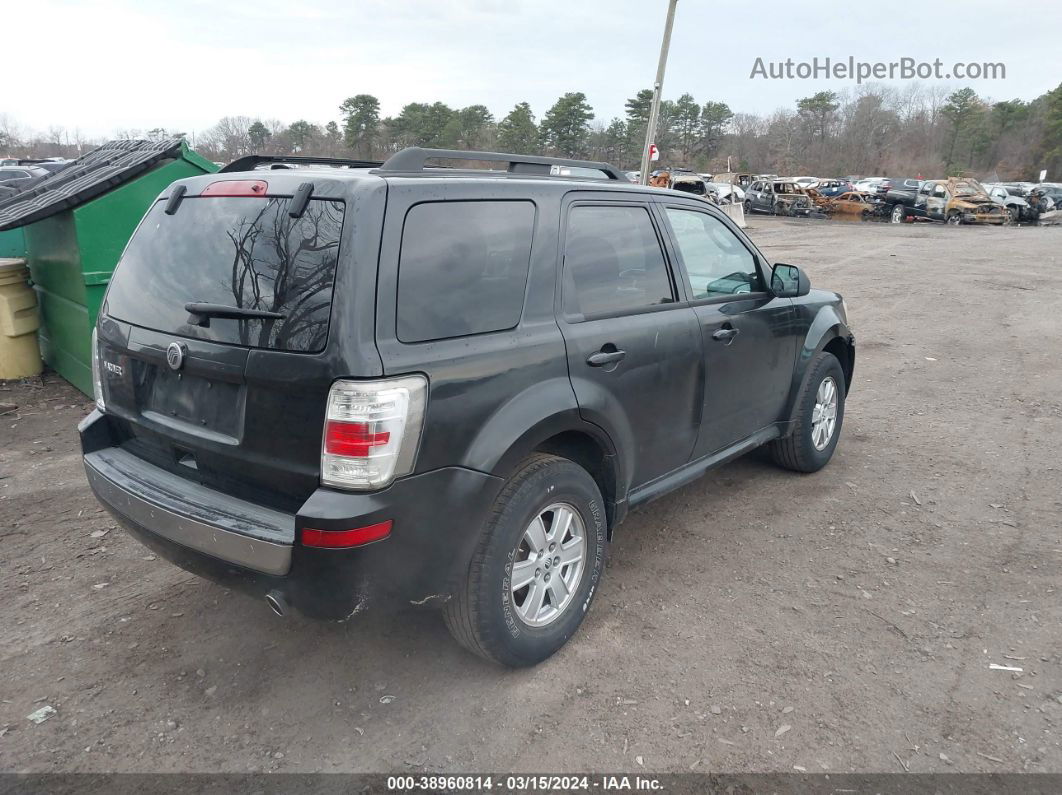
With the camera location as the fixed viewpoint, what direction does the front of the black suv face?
facing away from the viewer and to the right of the viewer

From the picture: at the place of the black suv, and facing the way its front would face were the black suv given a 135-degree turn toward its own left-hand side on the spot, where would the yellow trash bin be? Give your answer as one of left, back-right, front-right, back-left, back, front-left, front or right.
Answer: front-right

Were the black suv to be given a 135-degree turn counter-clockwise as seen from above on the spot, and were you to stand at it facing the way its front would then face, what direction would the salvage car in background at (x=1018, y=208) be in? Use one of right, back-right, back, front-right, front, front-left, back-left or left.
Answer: back-right

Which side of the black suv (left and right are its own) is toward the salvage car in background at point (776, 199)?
front

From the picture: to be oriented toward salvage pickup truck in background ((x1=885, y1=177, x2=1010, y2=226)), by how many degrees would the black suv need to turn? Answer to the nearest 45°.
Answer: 0° — it already faces it
